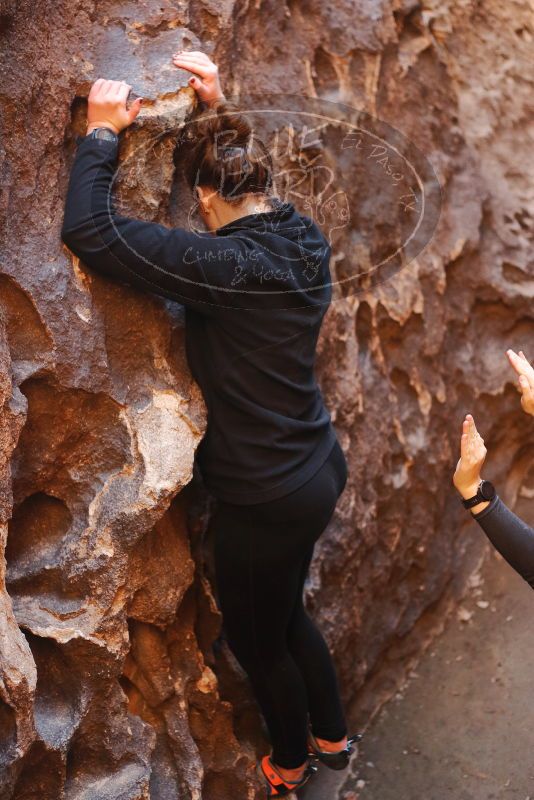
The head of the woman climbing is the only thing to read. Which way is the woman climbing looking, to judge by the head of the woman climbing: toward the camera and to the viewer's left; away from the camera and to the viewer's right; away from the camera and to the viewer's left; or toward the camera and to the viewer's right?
away from the camera and to the viewer's left

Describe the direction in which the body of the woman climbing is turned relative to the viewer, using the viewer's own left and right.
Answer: facing away from the viewer and to the left of the viewer
